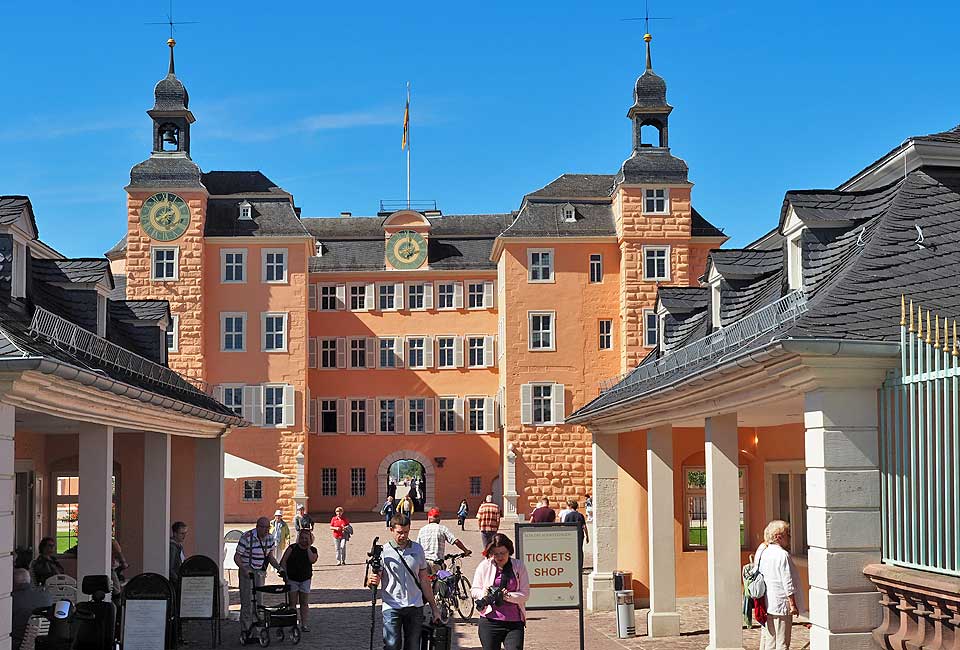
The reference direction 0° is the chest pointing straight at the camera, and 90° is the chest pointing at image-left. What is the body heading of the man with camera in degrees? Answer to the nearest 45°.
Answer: approximately 0°

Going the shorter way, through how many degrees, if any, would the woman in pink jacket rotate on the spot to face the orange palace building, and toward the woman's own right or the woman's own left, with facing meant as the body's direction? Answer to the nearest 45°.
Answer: approximately 180°

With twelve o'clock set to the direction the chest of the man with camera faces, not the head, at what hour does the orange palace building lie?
The orange palace building is roughly at 6 o'clock from the man with camera.

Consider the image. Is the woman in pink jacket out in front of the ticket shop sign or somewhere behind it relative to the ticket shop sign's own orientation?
in front

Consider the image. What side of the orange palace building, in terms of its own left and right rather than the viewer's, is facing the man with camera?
front

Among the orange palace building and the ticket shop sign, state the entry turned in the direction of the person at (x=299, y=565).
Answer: the orange palace building

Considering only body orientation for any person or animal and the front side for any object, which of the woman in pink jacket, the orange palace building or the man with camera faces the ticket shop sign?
the orange palace building
